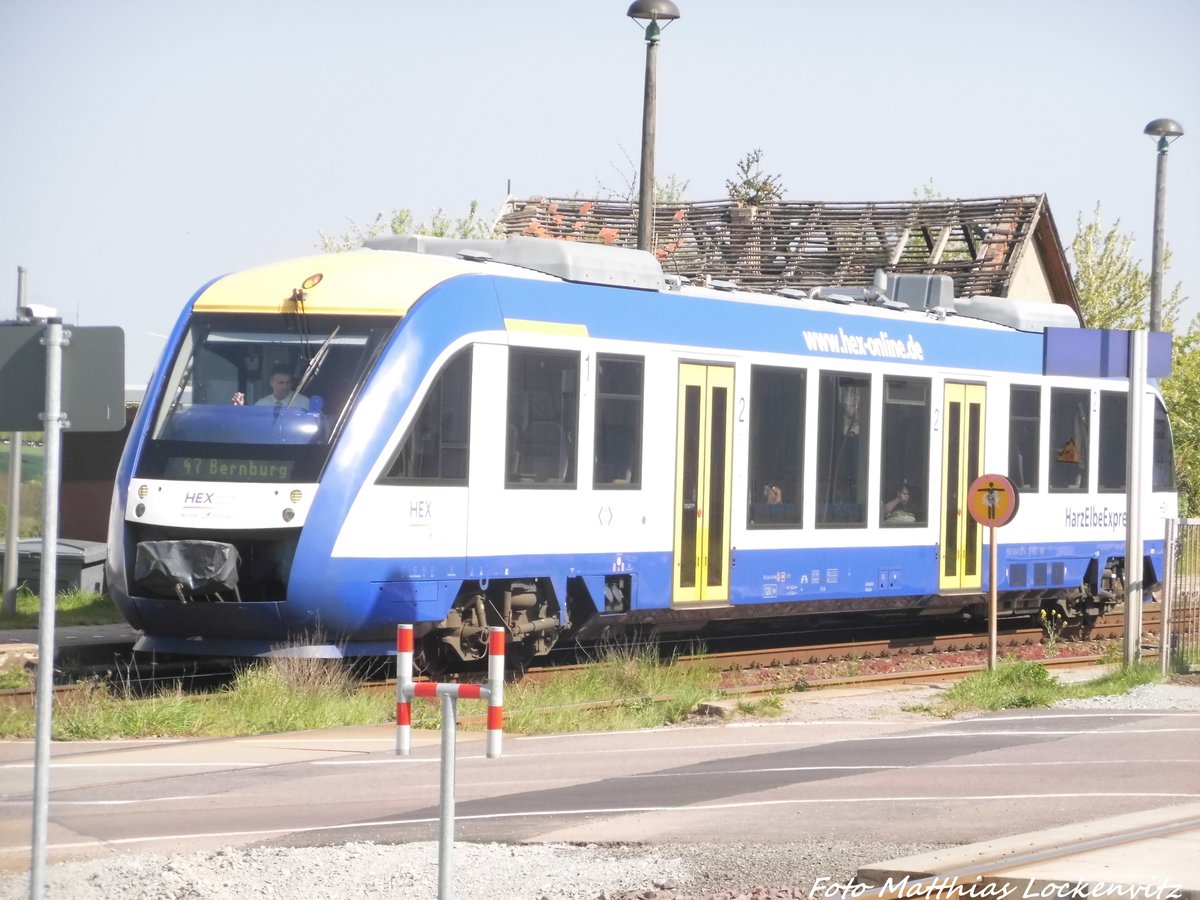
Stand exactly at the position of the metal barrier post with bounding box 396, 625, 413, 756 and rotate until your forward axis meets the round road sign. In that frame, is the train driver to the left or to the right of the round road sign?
left

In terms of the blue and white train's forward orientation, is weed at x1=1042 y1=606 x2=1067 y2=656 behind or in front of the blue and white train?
behind

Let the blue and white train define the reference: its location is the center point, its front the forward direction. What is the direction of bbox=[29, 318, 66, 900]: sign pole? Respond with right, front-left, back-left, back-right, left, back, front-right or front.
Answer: front-left

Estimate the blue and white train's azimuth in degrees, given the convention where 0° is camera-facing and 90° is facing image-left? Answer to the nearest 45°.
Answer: approximately 45°

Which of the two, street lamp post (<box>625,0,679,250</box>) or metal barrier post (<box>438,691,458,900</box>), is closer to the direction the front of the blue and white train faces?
the metal barrier post

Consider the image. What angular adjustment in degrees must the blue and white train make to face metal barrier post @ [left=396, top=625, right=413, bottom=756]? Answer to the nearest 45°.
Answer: approximately 45° to its left

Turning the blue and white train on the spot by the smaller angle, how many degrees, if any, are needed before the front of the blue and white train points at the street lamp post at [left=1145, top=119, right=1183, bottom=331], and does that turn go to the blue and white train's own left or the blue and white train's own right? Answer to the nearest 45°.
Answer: approximately 180°

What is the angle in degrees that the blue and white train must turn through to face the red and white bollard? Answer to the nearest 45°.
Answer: approximately 45° to its left

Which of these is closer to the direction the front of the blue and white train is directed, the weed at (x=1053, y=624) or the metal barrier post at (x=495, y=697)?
the metal barrier post
